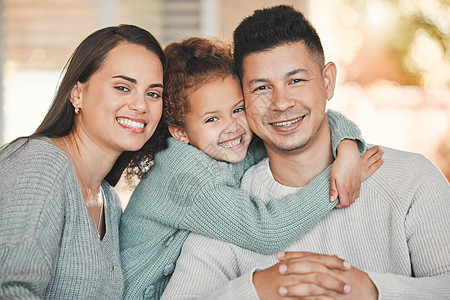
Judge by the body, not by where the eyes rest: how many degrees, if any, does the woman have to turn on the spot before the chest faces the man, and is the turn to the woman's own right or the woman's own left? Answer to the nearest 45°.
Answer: approximately 45° to the woman's own left

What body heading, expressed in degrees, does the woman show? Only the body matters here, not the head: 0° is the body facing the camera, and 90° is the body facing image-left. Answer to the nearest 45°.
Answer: approximately 315°
